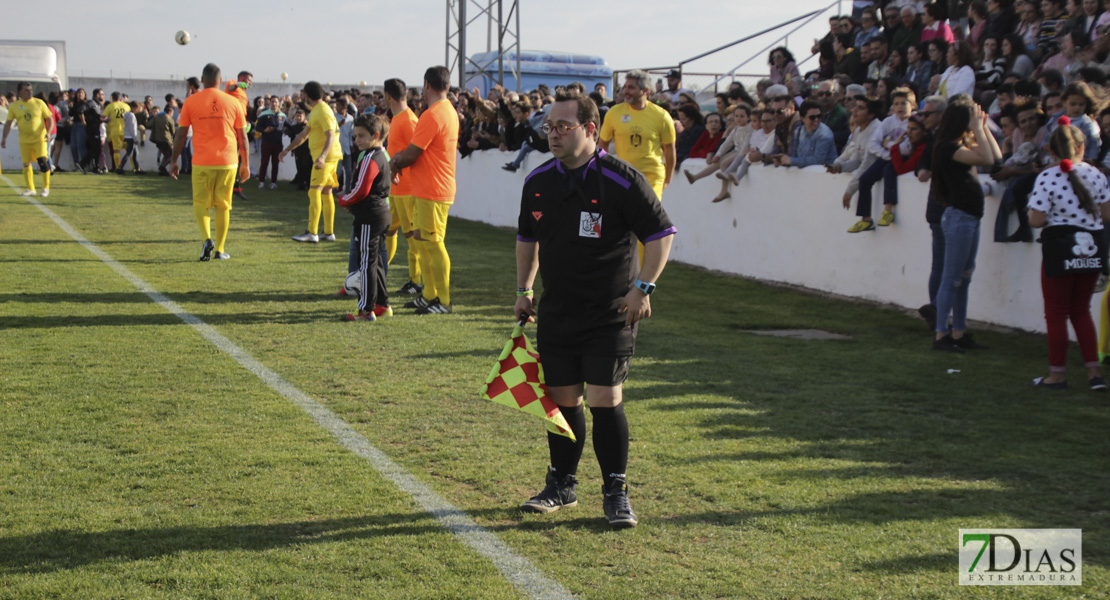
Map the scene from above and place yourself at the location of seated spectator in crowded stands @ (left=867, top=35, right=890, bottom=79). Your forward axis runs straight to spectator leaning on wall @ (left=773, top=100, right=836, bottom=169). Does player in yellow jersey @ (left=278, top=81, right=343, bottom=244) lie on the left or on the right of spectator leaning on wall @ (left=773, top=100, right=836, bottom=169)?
right

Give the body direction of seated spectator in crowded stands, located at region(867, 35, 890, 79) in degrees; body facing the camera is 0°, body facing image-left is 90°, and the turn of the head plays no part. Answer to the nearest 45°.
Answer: approximately 45°

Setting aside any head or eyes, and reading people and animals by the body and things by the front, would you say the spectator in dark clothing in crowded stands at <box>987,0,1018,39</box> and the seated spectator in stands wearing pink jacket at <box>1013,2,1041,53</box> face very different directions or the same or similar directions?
same or similar directions

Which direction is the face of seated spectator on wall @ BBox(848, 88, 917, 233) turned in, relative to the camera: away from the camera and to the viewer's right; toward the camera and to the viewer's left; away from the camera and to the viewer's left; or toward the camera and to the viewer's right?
toward the camera and to the viewer's left

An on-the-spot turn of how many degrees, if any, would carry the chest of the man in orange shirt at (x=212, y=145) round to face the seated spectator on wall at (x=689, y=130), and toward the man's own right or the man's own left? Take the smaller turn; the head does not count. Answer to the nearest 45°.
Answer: approximately 90° to the man's own right

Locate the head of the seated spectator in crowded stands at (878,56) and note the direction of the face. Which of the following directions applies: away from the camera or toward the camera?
toward the camera

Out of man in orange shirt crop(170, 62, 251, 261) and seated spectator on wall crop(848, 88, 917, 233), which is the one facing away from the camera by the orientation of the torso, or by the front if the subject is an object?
the man in orange shirt

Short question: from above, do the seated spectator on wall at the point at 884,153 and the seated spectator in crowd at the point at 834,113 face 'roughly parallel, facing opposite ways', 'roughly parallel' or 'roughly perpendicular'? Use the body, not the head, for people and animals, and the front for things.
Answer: roughly parallel

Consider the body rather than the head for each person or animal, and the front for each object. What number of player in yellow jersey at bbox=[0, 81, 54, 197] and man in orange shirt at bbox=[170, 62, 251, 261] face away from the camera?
1

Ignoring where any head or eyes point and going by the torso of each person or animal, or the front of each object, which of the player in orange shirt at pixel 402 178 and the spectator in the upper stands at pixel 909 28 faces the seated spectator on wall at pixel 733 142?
the spectator in the upper stands at pixel 909 28

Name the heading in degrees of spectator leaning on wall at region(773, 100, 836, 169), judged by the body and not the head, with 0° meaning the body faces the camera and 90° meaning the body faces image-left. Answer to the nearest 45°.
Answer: approximately 45°

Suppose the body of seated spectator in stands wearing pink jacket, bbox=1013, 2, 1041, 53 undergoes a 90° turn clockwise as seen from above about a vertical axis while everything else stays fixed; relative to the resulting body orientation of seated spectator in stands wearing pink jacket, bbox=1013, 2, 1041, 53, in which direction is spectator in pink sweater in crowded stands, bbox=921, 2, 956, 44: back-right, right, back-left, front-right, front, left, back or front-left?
front

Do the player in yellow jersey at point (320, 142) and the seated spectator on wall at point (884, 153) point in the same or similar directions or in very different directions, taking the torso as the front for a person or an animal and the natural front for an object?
same or similar directions
